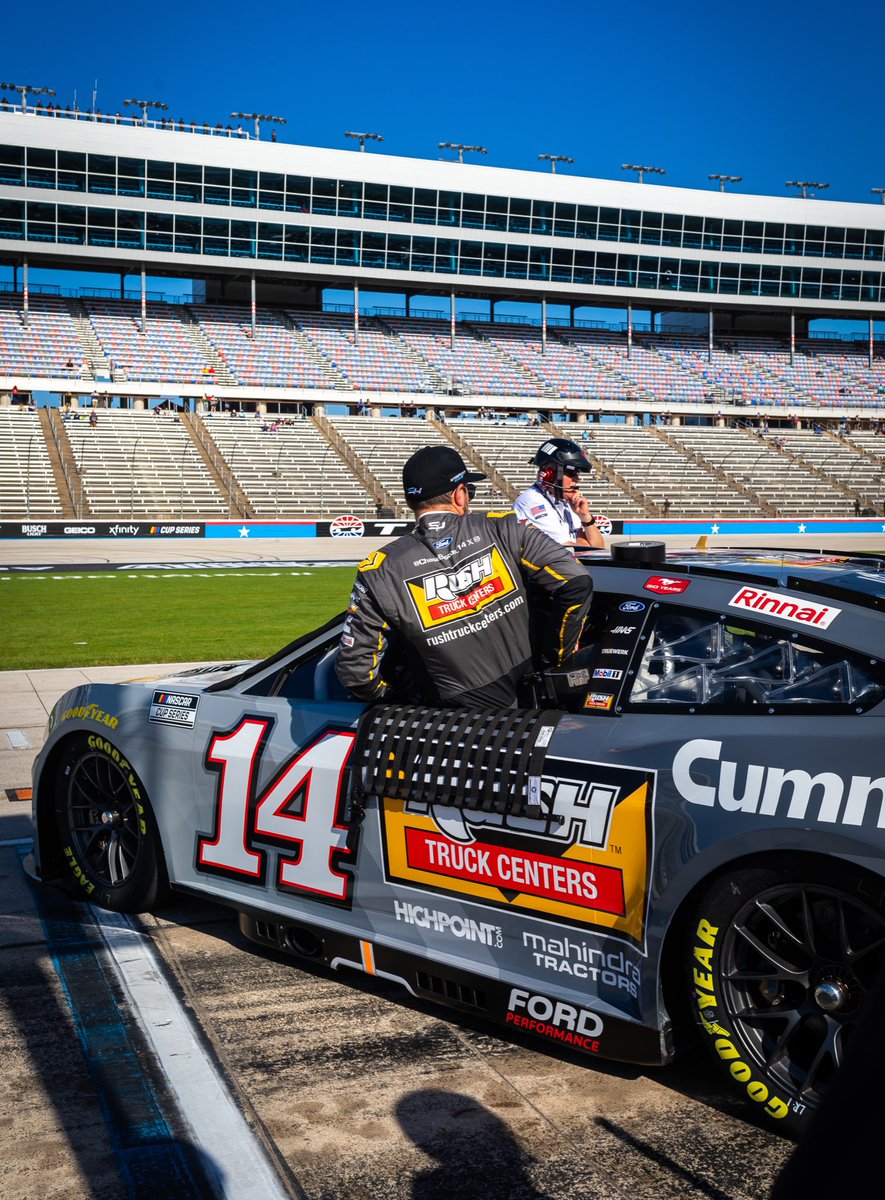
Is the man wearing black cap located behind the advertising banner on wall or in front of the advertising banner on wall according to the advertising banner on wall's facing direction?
in front

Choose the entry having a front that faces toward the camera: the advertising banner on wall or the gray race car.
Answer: the advertising banner on wall

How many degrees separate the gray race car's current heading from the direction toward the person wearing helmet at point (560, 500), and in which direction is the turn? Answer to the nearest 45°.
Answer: approximately 45° to its right

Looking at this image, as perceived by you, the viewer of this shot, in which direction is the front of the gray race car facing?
facing away from the viewer and to the left of the viewer

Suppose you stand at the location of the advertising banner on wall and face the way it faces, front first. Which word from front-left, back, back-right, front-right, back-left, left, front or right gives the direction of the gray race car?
front

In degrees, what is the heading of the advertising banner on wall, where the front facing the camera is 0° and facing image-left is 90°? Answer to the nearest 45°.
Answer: approximately 0°

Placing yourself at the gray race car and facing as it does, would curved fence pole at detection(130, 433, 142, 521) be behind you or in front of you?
in front

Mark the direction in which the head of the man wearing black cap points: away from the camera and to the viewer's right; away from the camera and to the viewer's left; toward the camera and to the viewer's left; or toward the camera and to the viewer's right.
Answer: away from the camera and to the viewer's right

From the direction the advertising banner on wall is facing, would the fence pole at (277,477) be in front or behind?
behind

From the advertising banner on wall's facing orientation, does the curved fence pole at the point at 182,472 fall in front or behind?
behind

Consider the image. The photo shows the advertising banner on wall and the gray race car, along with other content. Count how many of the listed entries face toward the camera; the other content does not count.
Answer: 1
